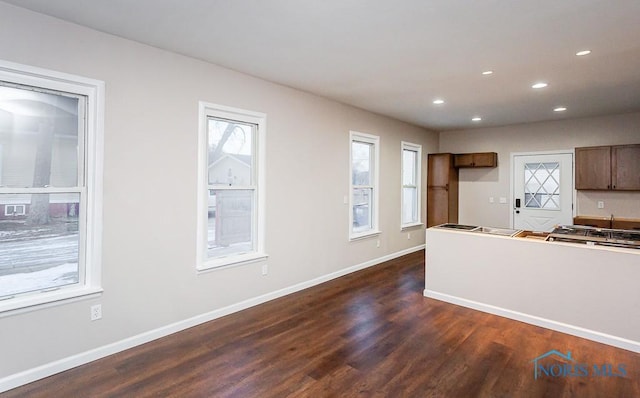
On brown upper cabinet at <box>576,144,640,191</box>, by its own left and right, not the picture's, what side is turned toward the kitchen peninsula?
front

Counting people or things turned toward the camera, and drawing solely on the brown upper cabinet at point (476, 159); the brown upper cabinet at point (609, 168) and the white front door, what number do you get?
3

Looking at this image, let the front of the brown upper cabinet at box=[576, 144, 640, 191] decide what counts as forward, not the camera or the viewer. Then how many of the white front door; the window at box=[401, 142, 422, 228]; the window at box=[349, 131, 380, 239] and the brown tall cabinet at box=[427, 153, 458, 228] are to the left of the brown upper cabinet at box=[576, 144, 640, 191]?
0

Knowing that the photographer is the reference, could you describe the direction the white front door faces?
facing the viewer

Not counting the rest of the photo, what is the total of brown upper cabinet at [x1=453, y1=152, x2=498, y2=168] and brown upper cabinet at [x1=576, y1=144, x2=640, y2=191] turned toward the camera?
2

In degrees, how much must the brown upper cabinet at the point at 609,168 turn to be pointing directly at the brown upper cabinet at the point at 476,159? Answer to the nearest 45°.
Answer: approximately 90° to its right

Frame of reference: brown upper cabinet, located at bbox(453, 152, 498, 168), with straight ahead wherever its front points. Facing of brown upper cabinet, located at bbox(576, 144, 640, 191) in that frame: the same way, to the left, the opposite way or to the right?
the same way

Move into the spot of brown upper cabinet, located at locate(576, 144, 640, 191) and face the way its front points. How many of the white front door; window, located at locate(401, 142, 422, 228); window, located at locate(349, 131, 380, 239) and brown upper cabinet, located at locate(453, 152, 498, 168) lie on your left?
0

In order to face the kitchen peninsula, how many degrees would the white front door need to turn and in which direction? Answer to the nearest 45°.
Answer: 0° — it already faces it

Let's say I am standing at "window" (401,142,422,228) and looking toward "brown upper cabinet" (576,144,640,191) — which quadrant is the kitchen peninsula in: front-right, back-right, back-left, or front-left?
front-right

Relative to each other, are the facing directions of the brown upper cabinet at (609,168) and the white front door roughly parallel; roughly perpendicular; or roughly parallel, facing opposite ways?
roughly parallel

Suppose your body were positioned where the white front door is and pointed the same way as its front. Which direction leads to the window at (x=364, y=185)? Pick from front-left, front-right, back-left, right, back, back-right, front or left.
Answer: front-right

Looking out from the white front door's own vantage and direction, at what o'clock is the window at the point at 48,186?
The window is roughly at 1 o'clock from the white front door.

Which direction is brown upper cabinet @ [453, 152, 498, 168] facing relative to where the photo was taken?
toward the camera

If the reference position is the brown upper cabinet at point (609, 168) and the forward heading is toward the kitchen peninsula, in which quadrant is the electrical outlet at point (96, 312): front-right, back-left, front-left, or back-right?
front-right
